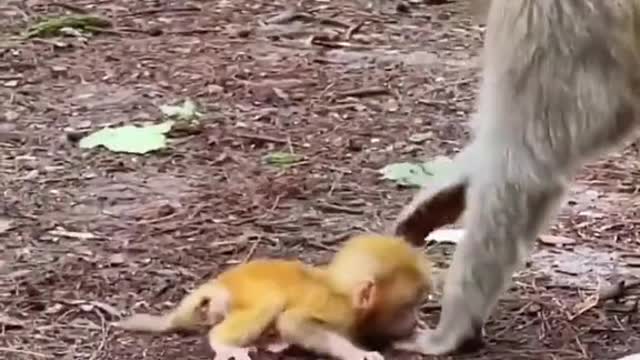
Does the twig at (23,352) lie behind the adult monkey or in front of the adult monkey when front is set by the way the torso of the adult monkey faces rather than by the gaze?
in front

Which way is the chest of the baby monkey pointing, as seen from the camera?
to the viewer's right

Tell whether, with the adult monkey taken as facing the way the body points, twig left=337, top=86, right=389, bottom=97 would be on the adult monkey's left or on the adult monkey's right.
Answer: on the adult monkey's right

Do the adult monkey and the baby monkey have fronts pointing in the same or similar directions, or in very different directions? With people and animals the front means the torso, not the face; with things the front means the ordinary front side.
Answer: very different directions

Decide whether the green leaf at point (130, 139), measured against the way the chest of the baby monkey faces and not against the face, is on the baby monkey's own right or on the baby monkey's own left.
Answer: on the baby monkey's own left

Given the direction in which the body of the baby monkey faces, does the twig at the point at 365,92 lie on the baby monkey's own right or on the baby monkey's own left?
on the baby monkey's own left

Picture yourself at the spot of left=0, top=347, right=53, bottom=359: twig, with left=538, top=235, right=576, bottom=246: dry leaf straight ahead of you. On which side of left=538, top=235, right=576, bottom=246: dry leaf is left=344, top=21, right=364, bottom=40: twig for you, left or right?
left

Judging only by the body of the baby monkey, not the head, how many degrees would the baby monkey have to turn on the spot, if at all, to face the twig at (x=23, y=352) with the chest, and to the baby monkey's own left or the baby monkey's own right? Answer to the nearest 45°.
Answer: approximately 180°

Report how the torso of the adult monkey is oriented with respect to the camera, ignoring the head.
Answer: to the viewer's left

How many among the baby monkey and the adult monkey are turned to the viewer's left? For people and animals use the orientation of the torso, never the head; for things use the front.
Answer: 1
